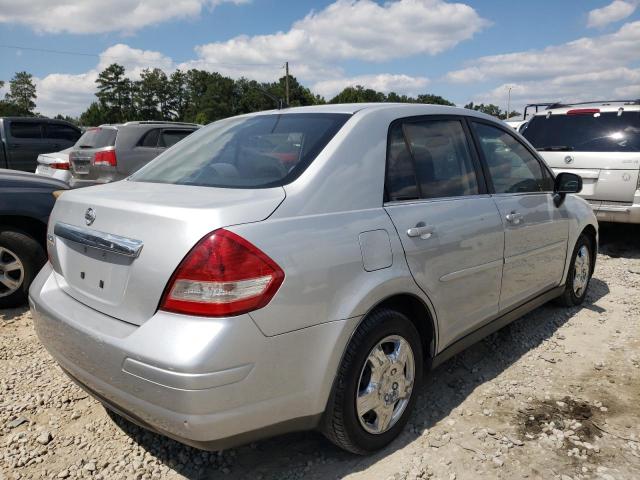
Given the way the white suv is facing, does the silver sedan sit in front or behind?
behind

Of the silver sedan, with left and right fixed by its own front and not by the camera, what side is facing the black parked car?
left

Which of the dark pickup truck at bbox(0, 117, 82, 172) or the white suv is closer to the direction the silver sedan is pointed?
the white suv

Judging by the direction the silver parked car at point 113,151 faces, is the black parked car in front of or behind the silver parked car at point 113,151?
behind

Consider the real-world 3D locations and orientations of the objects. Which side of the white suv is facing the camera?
back

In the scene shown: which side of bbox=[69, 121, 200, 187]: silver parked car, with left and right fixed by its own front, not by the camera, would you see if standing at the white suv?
right

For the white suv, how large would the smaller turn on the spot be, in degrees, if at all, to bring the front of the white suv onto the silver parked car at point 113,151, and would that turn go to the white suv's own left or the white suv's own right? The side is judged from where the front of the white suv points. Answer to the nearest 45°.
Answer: approximately 90° to the white suv's own left

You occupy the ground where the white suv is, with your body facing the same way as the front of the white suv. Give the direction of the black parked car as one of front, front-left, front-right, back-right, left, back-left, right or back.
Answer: back-left

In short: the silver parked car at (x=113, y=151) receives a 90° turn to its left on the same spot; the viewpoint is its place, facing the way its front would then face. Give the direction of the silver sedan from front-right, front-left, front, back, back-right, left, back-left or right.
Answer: back-left

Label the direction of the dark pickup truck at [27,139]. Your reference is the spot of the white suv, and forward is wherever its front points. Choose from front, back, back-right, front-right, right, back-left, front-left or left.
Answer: left
